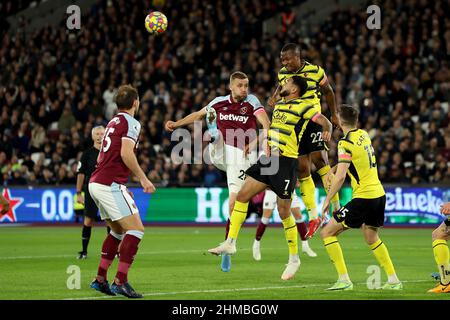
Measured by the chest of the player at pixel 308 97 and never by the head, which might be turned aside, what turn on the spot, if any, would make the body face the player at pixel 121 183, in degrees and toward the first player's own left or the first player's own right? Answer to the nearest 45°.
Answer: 0° — they already face them

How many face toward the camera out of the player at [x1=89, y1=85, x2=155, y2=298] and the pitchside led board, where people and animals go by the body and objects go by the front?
1

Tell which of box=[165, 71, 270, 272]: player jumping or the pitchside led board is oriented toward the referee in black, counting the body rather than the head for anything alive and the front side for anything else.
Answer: the pitchside led board

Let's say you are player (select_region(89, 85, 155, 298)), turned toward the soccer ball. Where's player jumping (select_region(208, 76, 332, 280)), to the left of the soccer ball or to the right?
right

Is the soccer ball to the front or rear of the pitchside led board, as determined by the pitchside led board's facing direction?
to the front

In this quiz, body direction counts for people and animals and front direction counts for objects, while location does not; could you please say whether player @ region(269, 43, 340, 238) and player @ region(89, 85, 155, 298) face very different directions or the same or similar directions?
very different directions

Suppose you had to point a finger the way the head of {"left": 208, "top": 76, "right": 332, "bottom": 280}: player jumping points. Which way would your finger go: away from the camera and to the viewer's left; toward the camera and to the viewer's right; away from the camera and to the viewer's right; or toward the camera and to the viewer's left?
toward the camera and to the viewer's left

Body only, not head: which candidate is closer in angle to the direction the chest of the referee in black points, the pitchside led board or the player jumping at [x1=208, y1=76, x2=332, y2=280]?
the player jumping

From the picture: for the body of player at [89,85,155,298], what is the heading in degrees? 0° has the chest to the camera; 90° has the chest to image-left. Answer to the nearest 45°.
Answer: approximately 225°

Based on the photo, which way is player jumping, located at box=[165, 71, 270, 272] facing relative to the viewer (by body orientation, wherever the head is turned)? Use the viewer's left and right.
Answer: facing the viewer

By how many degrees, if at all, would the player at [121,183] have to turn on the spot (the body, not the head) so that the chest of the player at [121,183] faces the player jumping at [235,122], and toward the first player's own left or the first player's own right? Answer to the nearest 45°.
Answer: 0° — they already face them

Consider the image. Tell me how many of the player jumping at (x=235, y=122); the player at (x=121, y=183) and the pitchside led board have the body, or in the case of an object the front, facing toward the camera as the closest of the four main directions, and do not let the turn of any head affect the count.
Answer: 2

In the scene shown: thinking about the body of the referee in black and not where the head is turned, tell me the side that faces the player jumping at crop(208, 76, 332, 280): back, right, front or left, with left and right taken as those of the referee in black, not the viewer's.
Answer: front

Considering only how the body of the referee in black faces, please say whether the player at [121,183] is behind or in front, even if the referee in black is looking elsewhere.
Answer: in front

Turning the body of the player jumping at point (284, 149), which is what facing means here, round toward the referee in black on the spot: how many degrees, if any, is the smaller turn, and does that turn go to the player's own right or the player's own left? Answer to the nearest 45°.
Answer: approximately 90° to the player's own right

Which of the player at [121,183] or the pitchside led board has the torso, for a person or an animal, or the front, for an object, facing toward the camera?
the pitchside led board
